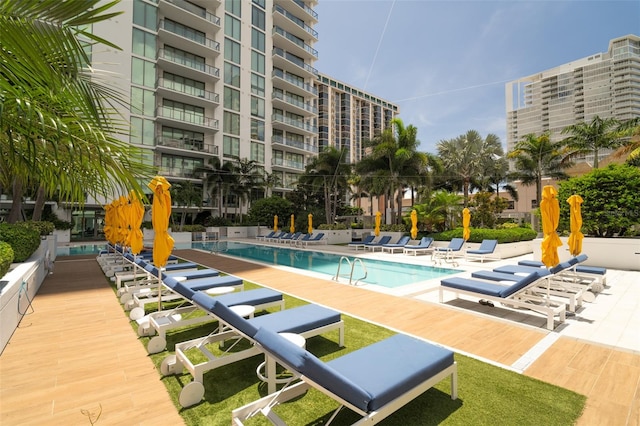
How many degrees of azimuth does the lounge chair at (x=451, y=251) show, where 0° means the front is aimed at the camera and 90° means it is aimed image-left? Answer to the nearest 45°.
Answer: approximately 45°

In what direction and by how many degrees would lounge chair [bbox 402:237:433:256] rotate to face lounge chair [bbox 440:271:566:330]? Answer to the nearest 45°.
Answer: approximately 45° to its left

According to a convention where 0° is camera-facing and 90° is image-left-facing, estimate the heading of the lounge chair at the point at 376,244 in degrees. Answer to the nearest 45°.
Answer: approximately 45°

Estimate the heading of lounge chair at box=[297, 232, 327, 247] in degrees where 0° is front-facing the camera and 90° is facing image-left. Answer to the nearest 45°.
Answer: approximately 45°

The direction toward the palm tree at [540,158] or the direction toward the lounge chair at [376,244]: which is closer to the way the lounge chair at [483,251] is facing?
the lounge chair

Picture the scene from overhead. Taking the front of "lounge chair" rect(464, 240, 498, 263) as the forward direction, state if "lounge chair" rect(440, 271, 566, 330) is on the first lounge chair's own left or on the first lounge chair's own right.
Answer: on the first lounge chair's own left
